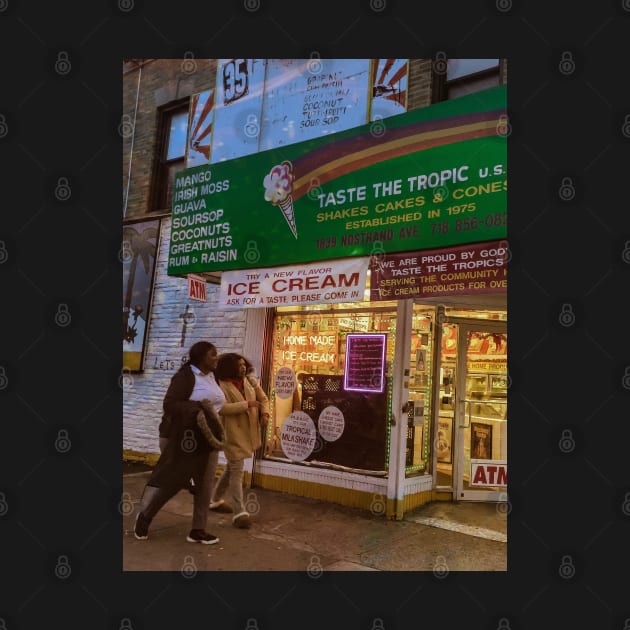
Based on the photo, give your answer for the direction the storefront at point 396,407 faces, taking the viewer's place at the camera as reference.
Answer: facing the viewer and to the left of the viewer

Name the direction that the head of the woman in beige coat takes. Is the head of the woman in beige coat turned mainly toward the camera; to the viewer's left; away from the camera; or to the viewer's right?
to the viewer's right

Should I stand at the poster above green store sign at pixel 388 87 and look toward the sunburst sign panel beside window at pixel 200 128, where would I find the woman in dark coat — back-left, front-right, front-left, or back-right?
front-left

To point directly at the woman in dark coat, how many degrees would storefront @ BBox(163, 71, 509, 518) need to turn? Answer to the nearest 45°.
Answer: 0° — it already faces them

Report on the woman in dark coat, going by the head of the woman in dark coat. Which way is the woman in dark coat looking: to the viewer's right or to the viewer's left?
to the viewer's right
